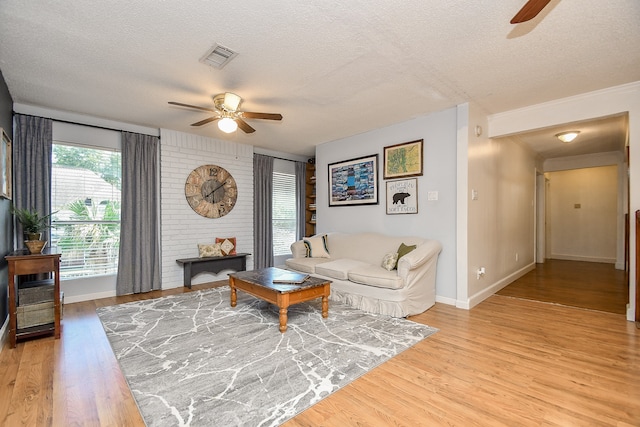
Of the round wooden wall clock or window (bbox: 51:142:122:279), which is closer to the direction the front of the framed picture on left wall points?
the round wooden wall clock

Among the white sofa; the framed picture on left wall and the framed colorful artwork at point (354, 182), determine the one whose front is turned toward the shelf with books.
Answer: the framed picture on left wall

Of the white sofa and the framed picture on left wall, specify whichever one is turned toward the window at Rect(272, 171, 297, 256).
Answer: the framed picture on left wall

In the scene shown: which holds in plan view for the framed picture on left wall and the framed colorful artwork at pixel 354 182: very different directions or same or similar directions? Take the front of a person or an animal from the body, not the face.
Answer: very different directions

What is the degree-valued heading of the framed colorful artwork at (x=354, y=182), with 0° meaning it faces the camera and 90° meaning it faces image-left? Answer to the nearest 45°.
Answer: approximately 45°

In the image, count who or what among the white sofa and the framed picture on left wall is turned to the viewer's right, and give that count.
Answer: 1

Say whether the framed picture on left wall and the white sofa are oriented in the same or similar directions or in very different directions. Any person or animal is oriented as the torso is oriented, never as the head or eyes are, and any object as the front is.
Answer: very different directions

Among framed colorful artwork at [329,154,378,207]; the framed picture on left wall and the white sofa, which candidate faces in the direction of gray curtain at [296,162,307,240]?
the framed picture on left wall

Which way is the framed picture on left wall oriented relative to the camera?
to the viewer's right

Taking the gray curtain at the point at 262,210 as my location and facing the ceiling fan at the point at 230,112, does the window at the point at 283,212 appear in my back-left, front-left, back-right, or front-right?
back-left

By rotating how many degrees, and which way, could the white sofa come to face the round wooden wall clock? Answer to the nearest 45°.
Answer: approximately 45° to its right

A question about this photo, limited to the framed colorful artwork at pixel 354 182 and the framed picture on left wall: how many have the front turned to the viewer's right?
1

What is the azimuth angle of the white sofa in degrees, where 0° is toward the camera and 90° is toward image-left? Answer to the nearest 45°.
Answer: approximately 45°

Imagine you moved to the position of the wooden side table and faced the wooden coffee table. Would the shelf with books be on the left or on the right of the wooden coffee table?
left
